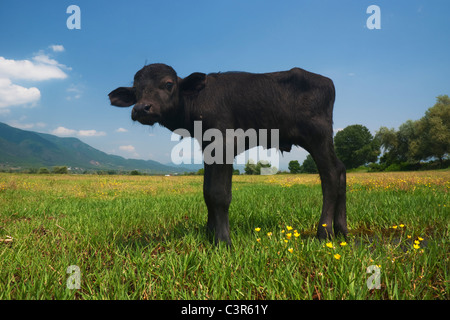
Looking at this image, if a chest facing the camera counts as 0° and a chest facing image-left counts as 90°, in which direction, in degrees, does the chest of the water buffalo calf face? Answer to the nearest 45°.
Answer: approximately 90°

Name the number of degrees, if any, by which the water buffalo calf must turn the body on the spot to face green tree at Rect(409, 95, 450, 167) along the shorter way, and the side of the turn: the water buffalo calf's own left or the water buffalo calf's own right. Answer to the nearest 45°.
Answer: approximately 135° to the water buffalo calf's own right
